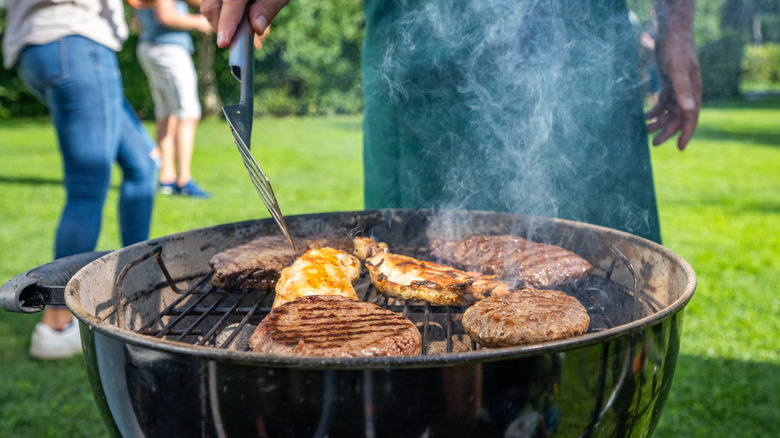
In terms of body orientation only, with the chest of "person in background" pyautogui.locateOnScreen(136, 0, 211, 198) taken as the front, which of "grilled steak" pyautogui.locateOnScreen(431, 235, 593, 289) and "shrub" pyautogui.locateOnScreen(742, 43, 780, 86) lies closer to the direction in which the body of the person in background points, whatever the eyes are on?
the shrub

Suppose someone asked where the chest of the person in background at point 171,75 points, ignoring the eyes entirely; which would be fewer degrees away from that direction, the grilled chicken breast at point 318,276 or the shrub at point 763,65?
the shrub

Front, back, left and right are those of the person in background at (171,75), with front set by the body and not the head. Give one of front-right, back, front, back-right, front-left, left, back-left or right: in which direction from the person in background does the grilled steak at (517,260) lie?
right

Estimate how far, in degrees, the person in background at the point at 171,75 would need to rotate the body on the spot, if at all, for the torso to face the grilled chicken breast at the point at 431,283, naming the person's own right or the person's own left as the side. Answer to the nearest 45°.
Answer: approximately 90° to the person's own right

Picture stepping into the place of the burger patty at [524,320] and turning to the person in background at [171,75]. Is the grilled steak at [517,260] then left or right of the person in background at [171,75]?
right
